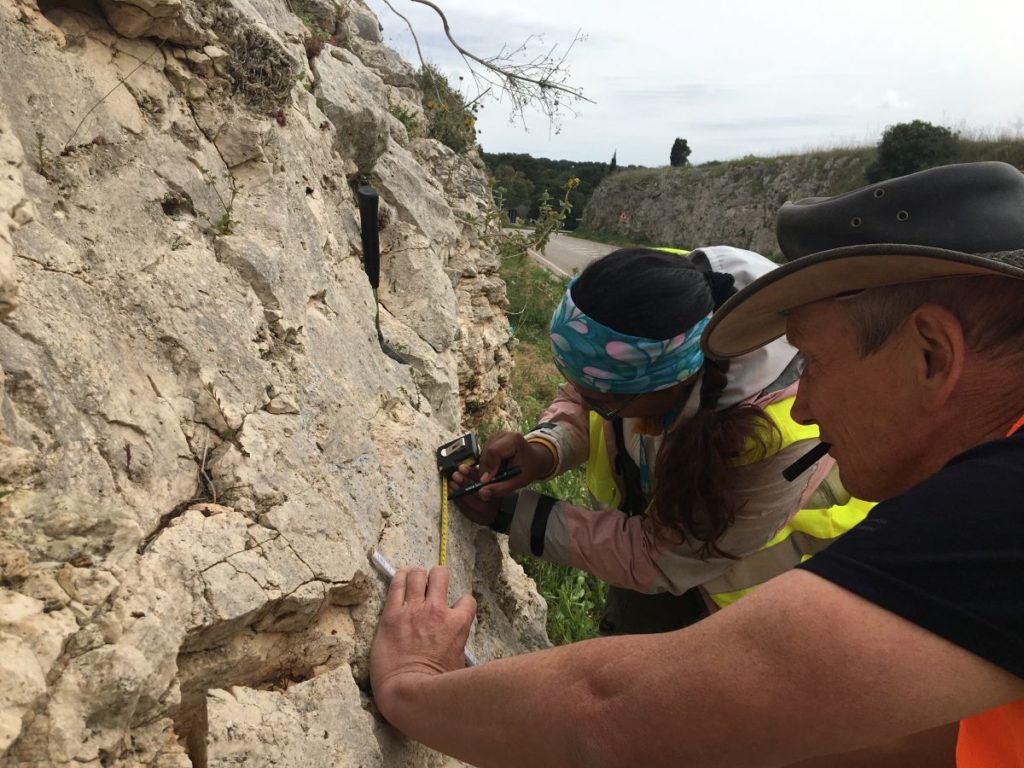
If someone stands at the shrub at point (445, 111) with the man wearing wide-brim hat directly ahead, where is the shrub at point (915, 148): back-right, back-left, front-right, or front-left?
back-left

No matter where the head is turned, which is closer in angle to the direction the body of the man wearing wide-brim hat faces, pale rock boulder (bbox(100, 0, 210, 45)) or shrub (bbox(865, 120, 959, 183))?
the pale rock boulder

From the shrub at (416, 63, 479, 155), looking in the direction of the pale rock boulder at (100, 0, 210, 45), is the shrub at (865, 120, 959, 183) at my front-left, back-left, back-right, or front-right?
back-left

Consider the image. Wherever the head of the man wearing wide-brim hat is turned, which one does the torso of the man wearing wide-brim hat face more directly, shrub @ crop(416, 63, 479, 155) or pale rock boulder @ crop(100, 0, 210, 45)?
the pale rock boulder

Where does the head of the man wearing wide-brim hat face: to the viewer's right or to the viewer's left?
to the viewer's left

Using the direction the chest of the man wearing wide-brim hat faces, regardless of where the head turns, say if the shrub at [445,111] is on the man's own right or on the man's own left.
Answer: on the man's own right

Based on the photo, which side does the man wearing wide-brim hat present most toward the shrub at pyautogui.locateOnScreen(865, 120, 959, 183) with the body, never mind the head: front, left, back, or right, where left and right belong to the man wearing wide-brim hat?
right

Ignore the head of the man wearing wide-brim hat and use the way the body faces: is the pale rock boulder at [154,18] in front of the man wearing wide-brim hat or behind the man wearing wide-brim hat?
in front

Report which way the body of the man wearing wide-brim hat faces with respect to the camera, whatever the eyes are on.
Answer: to the viewer's left
